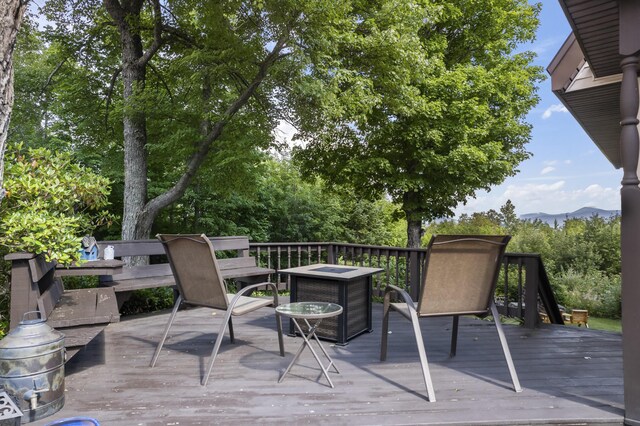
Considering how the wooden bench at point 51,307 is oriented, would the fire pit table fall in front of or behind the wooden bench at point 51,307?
in front

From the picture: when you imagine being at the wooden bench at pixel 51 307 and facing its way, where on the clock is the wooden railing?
The wooden railing is roughly at 12 o'clock from the wooden bench.

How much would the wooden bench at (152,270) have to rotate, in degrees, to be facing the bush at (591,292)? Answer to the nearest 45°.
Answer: approximately 45° to its left

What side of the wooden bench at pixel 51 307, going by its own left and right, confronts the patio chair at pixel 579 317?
front

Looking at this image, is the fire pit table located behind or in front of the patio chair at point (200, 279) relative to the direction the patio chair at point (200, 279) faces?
in front

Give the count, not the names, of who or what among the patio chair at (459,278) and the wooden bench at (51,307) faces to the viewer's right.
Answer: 1

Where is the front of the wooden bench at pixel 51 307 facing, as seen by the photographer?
facing to the right of the viewer
